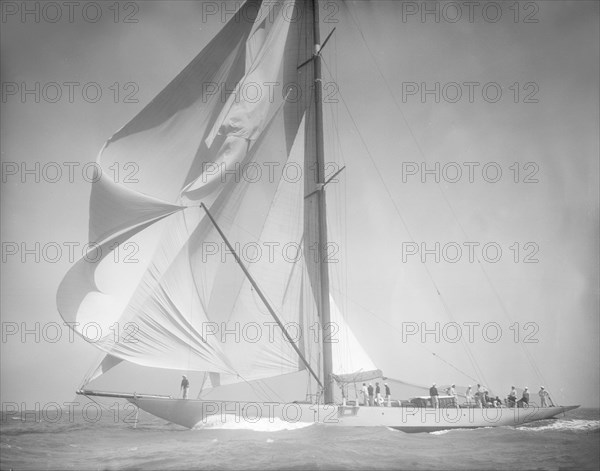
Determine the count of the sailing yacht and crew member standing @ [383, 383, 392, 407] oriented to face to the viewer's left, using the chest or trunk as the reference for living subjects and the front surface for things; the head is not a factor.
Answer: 2

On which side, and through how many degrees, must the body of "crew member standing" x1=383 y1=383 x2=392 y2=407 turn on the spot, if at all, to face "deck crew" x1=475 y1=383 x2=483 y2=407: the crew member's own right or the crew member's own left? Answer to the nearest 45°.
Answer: approximately 135° to the crew member's own right

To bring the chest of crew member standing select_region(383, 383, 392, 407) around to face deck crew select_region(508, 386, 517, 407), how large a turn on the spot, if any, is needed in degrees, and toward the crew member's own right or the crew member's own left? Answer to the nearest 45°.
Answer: approximately 135° to the crew member's own right

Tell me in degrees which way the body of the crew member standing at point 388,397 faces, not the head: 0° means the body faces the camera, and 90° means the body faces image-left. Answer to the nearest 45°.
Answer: approximately 90°

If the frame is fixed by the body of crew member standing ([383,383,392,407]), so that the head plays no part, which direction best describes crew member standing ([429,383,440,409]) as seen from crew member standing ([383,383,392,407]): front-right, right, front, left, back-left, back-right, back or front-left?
back

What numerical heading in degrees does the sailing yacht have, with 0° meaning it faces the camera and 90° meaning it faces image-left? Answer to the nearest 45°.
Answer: approximately 90°

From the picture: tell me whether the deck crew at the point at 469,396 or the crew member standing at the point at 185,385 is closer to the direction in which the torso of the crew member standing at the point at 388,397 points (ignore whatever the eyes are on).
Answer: the crew member standing

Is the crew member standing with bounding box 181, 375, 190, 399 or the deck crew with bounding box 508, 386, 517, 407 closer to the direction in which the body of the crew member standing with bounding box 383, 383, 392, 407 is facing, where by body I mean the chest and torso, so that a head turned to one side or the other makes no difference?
the crew member standing
